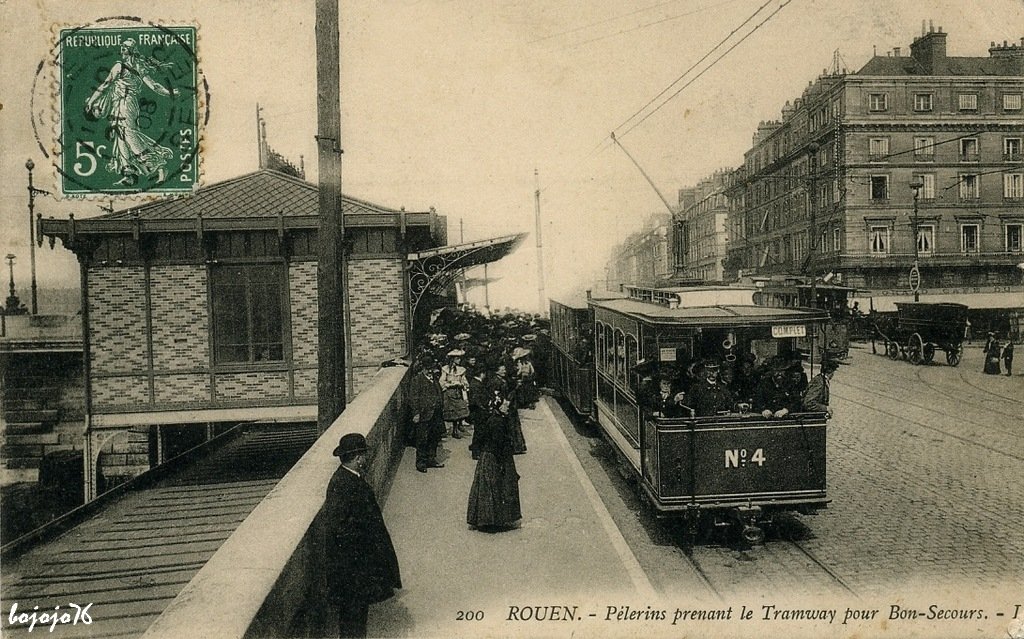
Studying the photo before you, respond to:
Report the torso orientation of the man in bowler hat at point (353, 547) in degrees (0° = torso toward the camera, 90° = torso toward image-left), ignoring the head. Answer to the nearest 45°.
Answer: approximately 270°

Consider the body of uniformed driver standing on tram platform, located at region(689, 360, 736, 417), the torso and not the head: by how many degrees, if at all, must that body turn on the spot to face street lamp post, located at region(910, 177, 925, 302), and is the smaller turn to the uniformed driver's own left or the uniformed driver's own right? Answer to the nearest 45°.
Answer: approximately 180°

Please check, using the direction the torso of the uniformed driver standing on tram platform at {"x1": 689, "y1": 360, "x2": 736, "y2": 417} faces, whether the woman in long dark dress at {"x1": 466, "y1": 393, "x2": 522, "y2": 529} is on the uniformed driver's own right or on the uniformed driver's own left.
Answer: on the uniformed driver's own right

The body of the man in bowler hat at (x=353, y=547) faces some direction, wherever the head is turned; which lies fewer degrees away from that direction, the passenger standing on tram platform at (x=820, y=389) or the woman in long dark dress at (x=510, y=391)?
the passenger standing on tram platform
